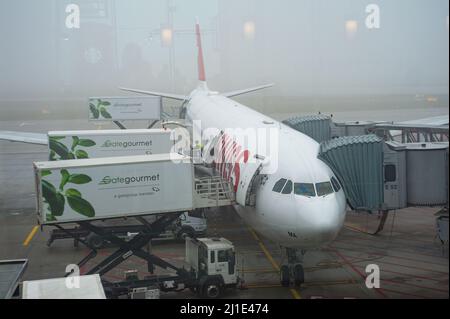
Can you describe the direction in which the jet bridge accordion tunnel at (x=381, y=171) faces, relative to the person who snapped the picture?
facing to the left of the viewer

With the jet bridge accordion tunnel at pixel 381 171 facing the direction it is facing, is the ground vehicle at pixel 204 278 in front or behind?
in front

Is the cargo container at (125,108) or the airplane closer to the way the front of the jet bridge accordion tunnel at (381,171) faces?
the airplane

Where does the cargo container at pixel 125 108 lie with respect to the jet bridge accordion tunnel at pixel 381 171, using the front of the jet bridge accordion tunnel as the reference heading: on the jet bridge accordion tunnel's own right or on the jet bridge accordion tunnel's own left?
on the jet bridge accordion tunnel's own right

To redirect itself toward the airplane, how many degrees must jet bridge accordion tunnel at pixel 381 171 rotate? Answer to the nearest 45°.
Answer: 0° — it already faces it
